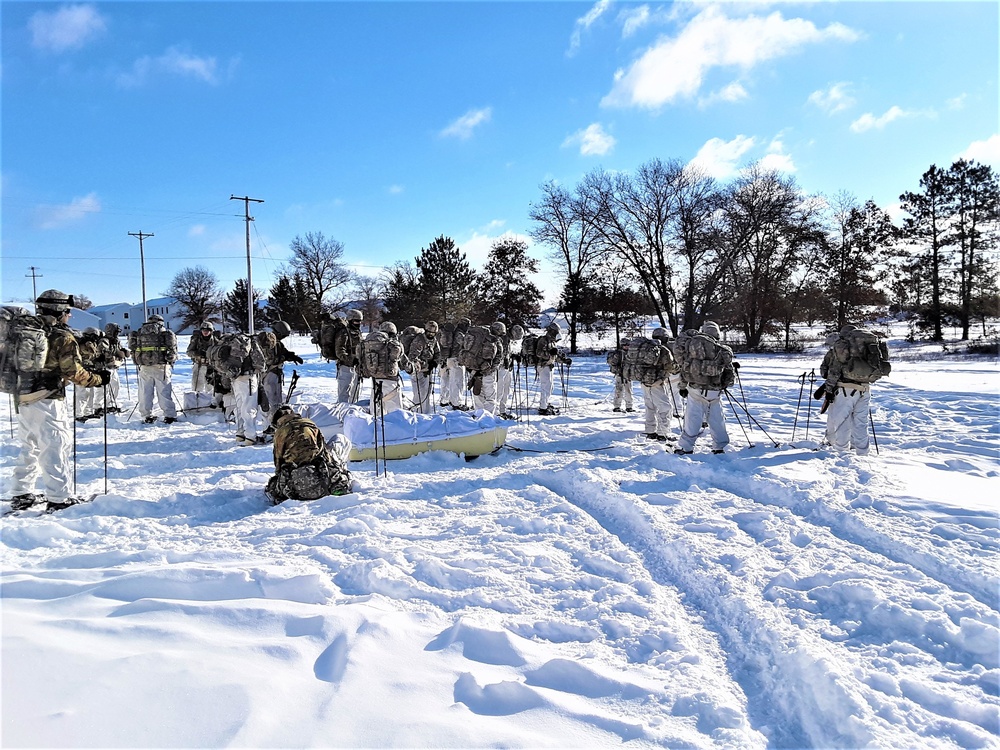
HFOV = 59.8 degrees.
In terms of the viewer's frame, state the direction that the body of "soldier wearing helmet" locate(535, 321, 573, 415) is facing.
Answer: to the viewer's right

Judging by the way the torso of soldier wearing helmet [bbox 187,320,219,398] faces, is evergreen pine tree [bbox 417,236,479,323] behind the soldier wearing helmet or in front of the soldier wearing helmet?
behind

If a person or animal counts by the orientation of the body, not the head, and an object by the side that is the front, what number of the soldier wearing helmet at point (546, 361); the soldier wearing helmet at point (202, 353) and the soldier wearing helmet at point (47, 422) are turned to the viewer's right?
2

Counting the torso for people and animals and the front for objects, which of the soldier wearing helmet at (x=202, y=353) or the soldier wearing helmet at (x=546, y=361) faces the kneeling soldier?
the soldier wearing helmet at (x=202, y=353)

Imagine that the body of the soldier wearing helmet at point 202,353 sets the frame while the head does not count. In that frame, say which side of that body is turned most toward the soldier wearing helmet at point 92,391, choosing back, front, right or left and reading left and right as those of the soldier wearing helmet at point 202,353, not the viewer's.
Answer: right

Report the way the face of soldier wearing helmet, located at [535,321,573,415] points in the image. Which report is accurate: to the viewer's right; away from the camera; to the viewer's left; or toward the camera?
to the viewer's right

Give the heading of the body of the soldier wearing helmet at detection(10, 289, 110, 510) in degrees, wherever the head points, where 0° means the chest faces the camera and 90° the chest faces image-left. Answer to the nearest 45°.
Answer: approximately 270°

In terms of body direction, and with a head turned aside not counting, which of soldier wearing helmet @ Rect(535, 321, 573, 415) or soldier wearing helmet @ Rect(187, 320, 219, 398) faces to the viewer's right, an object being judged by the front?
soldier wearing helmet @ Rect(535, 321, 573, 415)

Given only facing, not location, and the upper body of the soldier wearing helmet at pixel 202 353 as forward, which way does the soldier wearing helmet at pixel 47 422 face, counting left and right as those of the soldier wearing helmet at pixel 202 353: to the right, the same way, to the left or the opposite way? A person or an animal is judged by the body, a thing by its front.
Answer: to the left

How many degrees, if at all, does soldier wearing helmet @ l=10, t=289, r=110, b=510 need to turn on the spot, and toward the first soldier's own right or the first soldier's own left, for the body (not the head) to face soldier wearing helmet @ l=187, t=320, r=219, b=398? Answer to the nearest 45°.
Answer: approximately 90° to the first soldier's own left
